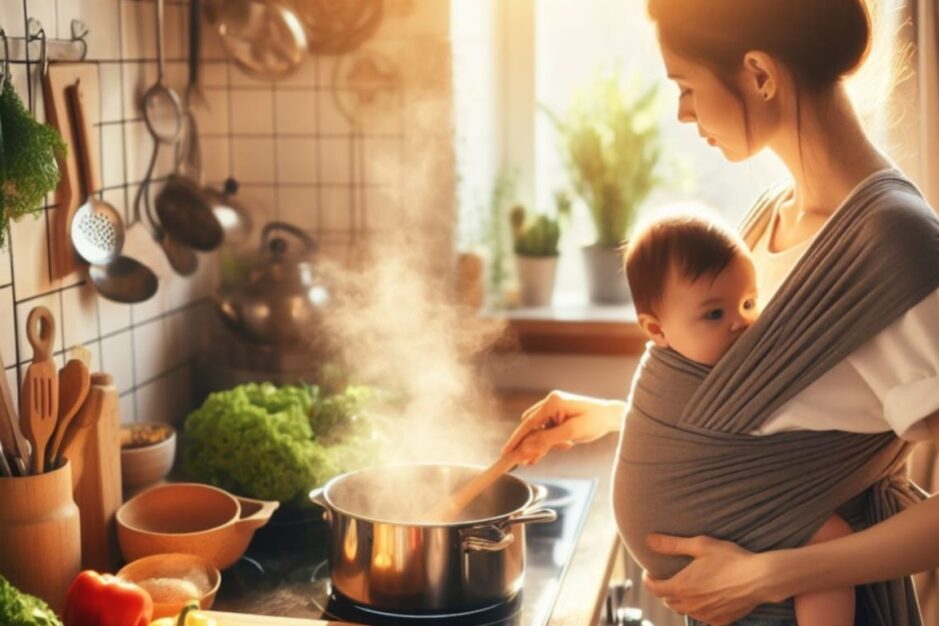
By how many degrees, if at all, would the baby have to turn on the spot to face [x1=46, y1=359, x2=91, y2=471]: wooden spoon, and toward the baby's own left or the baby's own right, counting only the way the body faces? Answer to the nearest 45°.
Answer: approximately 135° to the baby's own right

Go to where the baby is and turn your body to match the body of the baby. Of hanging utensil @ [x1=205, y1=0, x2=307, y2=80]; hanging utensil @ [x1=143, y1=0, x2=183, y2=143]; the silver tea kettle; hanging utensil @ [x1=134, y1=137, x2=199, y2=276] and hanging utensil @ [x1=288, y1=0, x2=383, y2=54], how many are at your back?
5

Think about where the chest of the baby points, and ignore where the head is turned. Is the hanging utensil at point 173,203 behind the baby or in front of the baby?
behind

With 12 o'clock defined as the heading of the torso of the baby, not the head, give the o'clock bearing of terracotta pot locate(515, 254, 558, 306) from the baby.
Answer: The terracotta pot is roughly at 7 o'clock from the baby.

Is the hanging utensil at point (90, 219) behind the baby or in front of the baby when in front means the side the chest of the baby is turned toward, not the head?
behind

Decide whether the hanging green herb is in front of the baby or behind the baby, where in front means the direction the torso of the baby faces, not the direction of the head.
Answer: behind

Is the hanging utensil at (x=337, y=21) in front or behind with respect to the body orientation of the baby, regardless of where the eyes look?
behind

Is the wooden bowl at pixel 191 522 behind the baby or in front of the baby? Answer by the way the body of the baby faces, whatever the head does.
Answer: behind

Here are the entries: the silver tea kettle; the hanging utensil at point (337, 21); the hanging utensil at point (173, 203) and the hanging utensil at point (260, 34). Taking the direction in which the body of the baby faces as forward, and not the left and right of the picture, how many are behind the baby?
4

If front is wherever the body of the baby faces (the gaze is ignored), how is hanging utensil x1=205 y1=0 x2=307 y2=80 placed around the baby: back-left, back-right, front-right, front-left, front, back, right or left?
back

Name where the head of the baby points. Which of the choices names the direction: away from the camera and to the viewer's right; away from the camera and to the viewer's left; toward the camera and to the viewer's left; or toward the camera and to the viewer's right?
toward the camera and to the viewer's right

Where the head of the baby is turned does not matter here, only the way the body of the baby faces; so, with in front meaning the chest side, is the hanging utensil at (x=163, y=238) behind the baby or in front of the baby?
behind

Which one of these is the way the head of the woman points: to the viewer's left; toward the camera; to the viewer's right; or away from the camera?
to the viewer's left

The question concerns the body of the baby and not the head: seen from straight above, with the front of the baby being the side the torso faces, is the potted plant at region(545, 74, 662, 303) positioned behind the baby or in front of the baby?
behind
